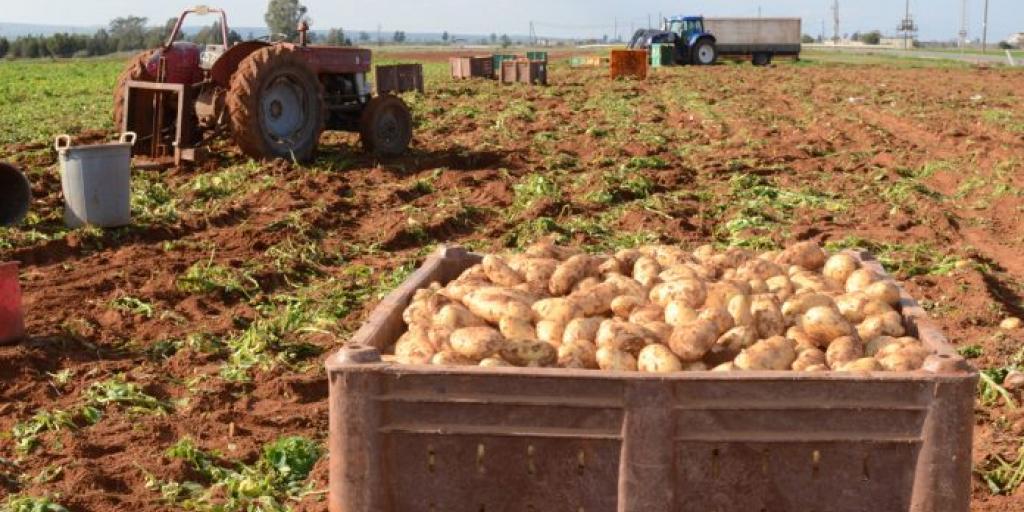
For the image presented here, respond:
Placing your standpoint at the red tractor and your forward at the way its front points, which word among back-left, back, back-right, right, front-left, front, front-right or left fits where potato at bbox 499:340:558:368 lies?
back-right

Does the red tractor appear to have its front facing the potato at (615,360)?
no

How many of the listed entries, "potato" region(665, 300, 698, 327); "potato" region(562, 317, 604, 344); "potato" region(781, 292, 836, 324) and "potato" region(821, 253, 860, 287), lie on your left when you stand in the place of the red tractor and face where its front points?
0

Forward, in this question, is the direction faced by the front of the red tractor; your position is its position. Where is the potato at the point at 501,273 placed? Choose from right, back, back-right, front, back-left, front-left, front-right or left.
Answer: back-right

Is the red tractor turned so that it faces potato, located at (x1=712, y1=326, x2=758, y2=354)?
no

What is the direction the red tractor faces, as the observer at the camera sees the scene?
facing away from the viewer and to the right of the viewer

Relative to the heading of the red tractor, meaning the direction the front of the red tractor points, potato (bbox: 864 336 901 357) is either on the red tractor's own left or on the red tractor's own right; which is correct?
on the red tractor's own right

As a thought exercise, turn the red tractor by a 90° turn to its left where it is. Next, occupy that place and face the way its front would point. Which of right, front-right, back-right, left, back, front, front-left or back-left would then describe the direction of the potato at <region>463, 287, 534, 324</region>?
back-left

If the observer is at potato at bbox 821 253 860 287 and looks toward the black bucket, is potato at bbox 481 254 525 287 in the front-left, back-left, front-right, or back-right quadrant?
front-left

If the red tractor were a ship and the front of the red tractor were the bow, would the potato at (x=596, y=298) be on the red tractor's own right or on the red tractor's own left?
on the red tractor's own right

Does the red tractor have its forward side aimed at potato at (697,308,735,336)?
no

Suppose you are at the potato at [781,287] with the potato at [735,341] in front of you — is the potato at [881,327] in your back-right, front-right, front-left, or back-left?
front-left

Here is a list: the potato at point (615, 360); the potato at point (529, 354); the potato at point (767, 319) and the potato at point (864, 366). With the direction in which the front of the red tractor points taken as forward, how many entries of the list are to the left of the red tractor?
0

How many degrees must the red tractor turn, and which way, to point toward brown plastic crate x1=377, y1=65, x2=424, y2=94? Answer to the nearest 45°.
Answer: approximately 45° to its left
